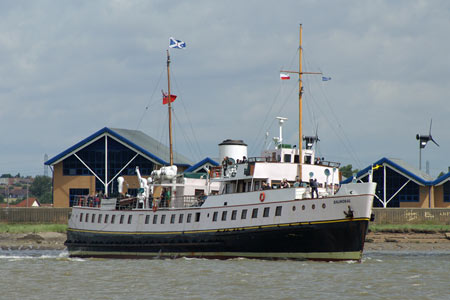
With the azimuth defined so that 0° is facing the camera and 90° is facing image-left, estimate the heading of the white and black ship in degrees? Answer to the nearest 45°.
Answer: approximately 315°
